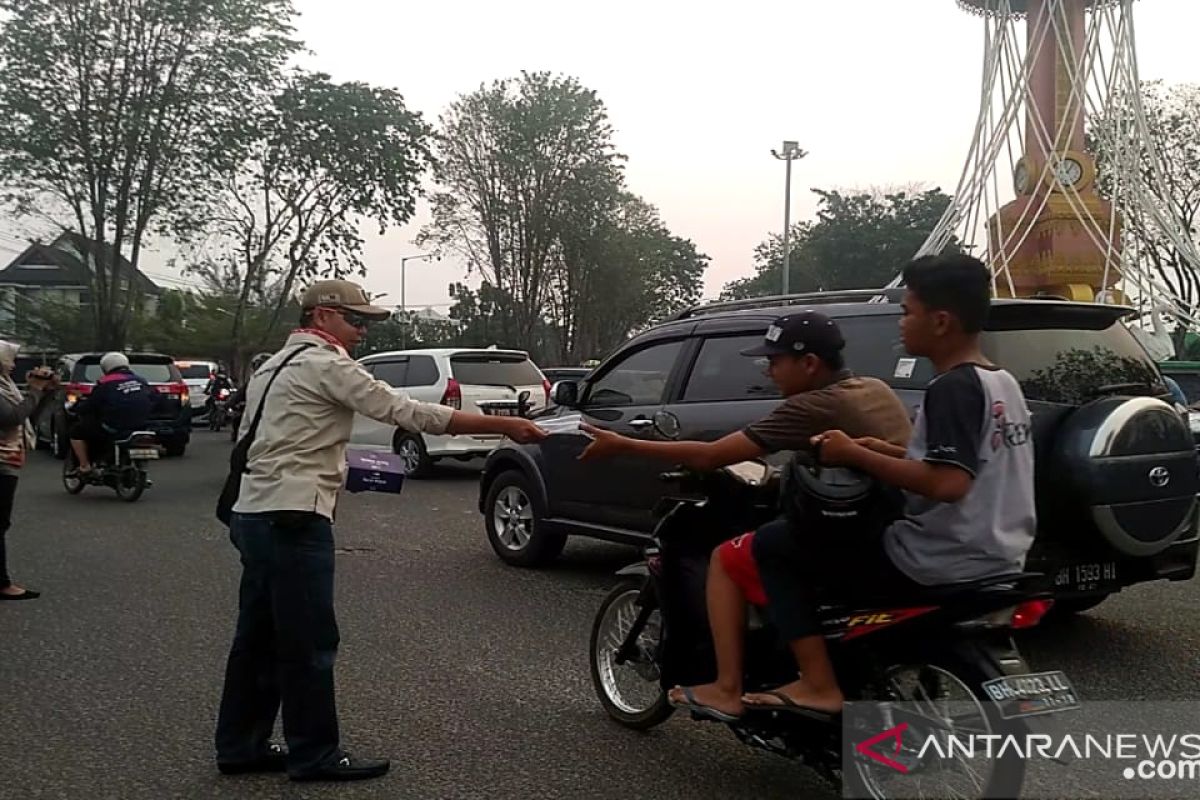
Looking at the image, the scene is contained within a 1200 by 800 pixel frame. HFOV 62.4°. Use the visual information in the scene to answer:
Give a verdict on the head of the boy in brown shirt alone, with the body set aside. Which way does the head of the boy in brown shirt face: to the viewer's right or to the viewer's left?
to the viewer's left

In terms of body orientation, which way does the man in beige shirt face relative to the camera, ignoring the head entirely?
to the viewer's right

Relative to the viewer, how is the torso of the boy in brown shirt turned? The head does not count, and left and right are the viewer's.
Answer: facing to the left of the viewer

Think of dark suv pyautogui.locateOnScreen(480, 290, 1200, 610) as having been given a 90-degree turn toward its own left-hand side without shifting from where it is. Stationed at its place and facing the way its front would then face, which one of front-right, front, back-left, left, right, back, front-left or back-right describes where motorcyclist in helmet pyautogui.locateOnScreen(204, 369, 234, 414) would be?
right

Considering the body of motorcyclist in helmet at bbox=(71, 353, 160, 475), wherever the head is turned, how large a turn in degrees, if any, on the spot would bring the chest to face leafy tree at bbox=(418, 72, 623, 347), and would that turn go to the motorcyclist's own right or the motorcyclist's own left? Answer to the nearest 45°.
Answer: approximately 90° to the motorcyclist's own right

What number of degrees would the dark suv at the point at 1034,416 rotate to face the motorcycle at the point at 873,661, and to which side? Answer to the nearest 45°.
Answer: approximately 135° to its left

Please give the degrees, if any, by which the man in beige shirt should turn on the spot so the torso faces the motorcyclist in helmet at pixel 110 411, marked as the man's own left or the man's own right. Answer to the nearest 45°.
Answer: approximately 90° to the man's own left

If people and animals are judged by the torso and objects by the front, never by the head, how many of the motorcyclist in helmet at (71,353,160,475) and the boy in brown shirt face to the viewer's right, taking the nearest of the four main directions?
0

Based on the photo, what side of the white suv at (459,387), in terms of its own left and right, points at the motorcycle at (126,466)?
left

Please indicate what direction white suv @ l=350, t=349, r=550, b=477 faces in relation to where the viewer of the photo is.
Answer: facing away from the viewer and to the left of the viewer

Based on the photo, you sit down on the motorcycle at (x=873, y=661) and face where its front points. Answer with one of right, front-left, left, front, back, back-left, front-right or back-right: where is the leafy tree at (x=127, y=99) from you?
front

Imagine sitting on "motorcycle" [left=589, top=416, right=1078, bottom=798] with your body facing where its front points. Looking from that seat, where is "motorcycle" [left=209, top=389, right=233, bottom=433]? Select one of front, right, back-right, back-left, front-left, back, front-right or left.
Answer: front

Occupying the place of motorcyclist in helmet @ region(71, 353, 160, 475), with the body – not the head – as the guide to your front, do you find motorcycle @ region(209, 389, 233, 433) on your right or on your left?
on your right

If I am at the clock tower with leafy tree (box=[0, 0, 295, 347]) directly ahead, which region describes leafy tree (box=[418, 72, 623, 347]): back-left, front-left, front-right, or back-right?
front-right

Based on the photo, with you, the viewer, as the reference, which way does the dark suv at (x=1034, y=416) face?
facing away from the viewer and to the left of the viewer

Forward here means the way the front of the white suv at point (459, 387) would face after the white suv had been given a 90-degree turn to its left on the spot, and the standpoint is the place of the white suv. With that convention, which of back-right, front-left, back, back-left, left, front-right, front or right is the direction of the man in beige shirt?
front-left

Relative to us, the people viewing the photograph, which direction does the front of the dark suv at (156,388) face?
facing away from the viewer and to the left of the viewer

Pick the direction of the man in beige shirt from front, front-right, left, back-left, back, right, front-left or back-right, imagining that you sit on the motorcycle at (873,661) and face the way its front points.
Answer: front-left

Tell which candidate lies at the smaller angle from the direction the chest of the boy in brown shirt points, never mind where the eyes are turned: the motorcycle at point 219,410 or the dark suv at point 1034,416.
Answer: the motorcycle
